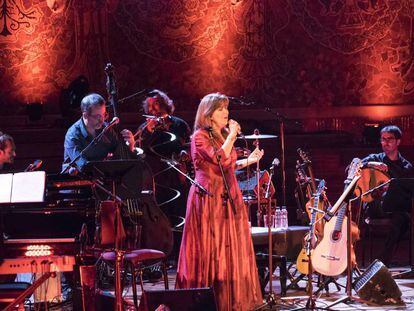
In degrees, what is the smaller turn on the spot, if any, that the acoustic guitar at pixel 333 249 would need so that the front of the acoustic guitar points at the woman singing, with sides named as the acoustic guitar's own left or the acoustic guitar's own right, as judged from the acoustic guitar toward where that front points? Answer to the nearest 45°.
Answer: approximately 45° to the acoustic guitar's own right

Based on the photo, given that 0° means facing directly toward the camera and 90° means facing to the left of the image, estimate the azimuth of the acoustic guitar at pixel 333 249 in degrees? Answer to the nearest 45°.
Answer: approximately 0°

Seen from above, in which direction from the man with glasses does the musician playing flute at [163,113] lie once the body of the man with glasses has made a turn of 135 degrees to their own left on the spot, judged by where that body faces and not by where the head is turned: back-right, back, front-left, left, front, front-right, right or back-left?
front-right

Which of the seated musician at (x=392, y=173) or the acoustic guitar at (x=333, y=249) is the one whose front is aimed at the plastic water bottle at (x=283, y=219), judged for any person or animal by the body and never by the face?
the seated musician

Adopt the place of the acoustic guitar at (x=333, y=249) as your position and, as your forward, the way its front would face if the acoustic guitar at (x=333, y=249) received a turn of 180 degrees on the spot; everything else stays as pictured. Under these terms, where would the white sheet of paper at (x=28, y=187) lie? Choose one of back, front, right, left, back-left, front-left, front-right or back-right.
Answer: back-left

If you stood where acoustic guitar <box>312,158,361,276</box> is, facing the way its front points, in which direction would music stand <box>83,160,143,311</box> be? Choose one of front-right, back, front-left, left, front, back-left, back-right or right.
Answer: front-right

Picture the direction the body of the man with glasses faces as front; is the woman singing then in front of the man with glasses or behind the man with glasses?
in front

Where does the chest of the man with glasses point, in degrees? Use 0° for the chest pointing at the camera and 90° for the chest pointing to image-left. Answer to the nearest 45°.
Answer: approximately 315°

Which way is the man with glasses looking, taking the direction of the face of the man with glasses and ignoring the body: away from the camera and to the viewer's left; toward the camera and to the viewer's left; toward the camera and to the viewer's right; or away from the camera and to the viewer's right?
toward the camera and to the viewer's right

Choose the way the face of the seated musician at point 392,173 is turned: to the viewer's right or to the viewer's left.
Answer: to the viewer's left
